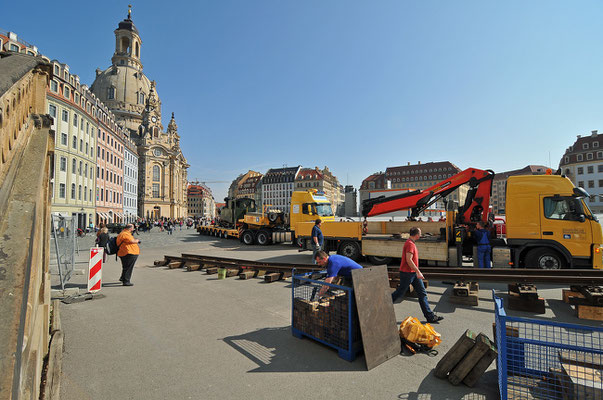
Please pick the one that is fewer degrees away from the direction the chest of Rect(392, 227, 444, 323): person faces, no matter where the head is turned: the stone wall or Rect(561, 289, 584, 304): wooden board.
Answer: the wooden board

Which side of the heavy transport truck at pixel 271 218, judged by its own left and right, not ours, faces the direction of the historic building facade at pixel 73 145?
back

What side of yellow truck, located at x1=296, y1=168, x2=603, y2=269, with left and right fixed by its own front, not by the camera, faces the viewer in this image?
right

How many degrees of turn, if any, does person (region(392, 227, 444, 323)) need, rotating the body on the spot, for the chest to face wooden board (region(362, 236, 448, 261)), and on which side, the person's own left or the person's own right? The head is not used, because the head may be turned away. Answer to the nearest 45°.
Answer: approximately 90° to the person's own left

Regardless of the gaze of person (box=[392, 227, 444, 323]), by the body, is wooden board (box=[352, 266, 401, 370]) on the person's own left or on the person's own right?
on the person's own right

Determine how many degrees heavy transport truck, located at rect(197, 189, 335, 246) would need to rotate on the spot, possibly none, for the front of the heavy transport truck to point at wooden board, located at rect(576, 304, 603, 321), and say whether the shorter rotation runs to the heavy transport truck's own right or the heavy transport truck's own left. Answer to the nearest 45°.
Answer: approximately 45° to the heavy transport truck's own right
